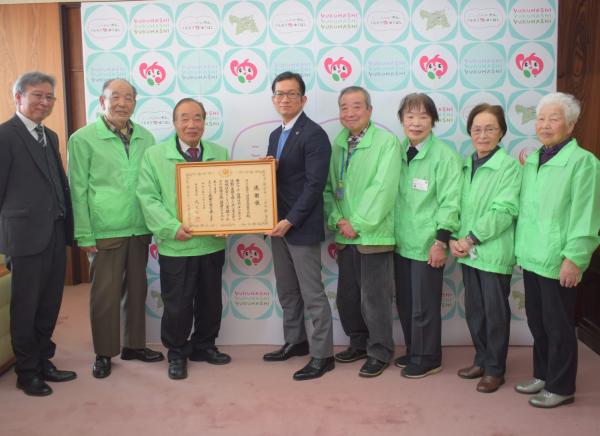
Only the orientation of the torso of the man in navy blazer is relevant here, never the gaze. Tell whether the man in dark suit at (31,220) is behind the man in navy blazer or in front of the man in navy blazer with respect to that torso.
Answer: in front

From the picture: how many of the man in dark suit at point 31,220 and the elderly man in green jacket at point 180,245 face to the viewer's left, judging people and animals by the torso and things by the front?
0

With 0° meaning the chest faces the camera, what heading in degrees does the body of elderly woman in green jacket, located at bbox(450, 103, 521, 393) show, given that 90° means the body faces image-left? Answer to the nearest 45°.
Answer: approximately 45°

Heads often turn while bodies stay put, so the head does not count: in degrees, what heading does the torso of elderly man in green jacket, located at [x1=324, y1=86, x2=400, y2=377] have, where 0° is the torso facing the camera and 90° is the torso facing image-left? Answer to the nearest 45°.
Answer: approximately 45°

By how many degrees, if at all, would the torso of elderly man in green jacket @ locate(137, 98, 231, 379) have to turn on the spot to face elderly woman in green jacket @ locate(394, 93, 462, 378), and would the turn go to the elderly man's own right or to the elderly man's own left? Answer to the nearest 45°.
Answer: approximately 90° to the elderly man's own left
